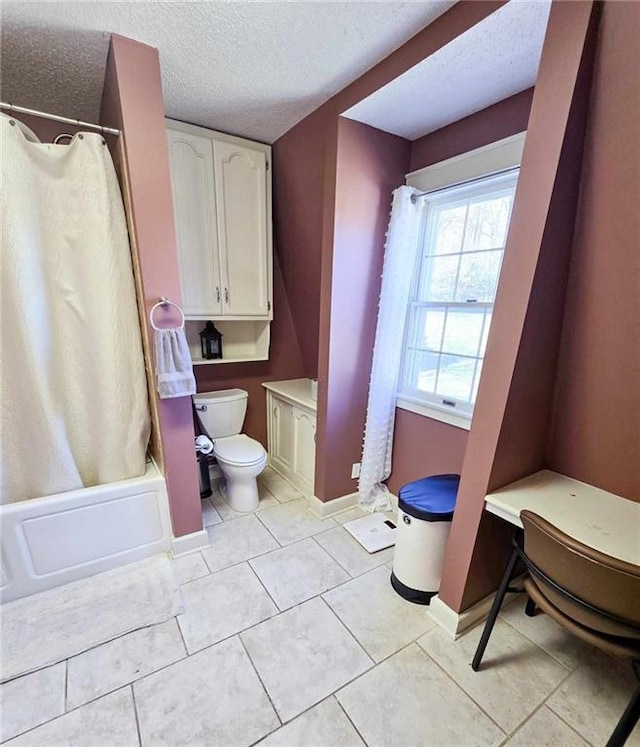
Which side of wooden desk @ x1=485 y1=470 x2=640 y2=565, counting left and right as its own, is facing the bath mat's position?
front

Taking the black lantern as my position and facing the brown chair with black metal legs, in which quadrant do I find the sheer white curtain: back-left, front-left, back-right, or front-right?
front-left

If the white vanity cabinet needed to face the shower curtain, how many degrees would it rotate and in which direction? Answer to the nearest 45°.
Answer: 0° — it already faces it

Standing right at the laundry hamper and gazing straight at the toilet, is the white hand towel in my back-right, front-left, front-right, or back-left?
front-left

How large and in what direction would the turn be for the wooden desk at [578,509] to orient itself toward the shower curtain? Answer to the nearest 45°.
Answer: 0° — it already faces it

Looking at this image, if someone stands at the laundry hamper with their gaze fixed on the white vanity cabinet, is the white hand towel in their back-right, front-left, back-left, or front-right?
front-left

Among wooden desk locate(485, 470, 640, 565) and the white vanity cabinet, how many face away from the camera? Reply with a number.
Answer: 0

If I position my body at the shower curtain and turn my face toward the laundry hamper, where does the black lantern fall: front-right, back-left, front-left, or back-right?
front-left

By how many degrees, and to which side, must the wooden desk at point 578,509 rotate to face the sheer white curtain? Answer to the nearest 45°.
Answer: approximately 45° to its right

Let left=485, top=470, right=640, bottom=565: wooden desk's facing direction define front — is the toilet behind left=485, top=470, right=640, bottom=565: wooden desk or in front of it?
in front

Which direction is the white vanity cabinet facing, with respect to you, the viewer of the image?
facing the viewer and to the left of the viewer

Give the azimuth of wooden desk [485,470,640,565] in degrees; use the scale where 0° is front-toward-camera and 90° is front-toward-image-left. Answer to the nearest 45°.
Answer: approximately 45°
